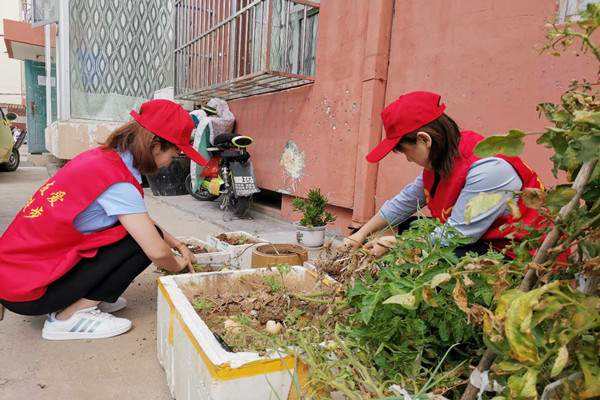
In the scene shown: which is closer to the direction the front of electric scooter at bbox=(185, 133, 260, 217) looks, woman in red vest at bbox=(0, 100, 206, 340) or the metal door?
the metal door

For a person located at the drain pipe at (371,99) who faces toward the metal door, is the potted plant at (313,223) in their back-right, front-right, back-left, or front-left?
front-left

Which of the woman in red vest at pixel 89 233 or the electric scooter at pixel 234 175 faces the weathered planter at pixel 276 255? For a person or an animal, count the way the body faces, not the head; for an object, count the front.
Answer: the woman in red vest

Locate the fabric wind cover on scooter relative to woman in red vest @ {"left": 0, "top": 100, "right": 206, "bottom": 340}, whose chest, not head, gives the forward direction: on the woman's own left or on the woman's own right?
on the woman's own left

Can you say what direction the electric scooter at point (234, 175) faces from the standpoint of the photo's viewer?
facing away from the viewer and to the left of the viewer

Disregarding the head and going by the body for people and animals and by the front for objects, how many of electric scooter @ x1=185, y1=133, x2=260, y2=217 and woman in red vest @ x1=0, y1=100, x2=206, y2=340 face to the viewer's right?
1

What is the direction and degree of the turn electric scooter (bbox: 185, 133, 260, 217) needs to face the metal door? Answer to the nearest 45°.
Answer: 0° — it already faces it

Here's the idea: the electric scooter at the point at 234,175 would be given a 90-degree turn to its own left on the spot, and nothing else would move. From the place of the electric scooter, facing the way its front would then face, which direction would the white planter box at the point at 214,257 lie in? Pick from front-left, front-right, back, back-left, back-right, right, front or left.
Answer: front-left

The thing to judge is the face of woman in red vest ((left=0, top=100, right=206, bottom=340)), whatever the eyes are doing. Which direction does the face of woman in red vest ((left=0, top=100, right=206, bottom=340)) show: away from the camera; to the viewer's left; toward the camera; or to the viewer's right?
to the viewer's right

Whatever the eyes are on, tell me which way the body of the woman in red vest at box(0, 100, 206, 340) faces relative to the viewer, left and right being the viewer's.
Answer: facing to the right of the viewer

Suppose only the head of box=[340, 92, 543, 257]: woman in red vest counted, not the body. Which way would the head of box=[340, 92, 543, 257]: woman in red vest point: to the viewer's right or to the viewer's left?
to the viewer's left

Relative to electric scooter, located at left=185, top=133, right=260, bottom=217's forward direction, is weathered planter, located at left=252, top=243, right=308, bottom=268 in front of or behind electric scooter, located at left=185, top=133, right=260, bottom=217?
behind

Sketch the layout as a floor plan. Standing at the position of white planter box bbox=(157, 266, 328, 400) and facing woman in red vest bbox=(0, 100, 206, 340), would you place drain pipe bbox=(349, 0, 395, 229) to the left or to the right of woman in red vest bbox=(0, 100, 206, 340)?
right

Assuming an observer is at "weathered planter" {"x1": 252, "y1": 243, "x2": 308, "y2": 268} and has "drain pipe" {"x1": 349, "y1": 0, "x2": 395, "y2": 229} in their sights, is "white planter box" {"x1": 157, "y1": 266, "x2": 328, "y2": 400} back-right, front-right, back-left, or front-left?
back-right

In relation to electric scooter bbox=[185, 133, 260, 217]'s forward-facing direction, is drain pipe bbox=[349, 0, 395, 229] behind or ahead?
behind

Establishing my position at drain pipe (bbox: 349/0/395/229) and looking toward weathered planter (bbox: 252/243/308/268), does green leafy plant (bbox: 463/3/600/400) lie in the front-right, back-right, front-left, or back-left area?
front-left

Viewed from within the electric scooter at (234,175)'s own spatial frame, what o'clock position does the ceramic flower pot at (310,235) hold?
The ceramic flower pot is roughly at 7 o'clock from the electric scooter.
